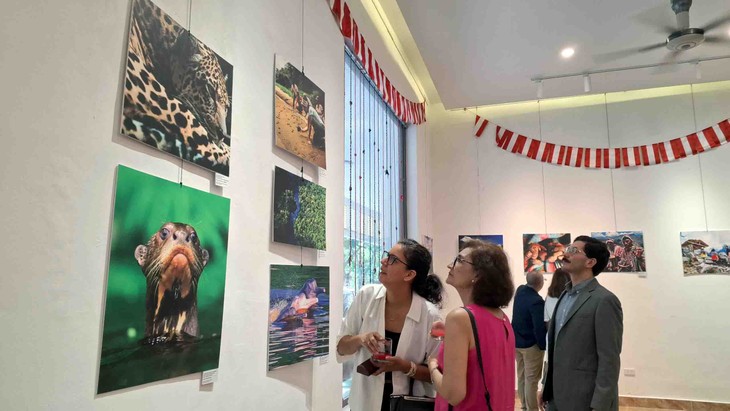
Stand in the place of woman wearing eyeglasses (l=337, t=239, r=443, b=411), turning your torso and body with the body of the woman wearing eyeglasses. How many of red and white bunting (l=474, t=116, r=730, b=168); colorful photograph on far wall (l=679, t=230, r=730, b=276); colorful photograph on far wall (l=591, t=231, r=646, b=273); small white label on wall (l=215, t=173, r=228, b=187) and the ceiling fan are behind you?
4

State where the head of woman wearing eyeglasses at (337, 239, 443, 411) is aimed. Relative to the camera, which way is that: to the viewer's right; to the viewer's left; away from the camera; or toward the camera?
to the viewer's left

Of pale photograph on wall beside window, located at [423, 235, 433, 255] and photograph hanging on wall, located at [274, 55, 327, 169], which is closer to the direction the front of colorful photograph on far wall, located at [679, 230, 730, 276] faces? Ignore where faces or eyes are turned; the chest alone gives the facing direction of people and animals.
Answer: the photograph hanging on wall

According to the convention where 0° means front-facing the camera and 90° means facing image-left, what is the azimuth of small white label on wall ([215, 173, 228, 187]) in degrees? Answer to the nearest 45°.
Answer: approximately 315°

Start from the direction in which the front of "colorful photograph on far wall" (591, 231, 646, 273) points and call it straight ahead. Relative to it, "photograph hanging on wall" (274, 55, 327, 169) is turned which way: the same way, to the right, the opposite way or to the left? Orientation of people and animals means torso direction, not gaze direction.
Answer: to the left

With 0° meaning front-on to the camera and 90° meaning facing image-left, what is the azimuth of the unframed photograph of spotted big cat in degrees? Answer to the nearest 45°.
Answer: approximately 315°

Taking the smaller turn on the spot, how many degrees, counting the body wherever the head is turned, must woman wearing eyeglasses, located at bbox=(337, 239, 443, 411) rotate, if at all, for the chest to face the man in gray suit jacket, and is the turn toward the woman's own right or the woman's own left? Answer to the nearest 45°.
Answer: approximately 180°

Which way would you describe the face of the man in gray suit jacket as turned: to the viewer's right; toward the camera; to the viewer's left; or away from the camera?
to the viewer's left

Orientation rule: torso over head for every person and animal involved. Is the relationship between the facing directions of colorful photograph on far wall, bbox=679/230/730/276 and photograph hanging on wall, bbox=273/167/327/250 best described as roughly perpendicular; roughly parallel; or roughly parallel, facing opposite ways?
roughly perpendicular

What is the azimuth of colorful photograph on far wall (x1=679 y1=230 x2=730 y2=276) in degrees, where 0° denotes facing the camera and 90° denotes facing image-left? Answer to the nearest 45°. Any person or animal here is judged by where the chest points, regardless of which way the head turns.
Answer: approximately 0°

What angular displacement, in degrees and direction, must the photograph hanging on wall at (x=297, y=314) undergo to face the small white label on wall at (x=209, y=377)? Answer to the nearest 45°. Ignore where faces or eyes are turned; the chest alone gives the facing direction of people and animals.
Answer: approximately 90° to its right

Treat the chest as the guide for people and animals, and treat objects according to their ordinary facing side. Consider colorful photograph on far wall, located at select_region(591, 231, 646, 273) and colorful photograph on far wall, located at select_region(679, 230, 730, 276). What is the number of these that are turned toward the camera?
2
